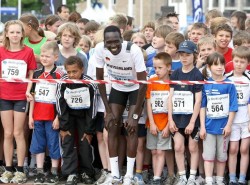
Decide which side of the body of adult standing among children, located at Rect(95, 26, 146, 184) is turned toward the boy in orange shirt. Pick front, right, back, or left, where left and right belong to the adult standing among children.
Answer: left

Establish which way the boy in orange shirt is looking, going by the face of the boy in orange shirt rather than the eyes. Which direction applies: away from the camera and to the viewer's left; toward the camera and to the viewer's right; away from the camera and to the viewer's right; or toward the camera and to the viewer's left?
toward the camera and to the viewer's left

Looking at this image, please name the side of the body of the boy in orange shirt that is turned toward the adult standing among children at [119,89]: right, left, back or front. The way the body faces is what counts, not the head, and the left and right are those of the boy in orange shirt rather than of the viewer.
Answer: right

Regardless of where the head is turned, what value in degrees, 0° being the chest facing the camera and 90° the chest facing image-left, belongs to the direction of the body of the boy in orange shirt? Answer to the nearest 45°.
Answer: approximately 0°

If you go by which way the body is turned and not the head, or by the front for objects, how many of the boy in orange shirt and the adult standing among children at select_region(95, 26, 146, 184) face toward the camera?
2
